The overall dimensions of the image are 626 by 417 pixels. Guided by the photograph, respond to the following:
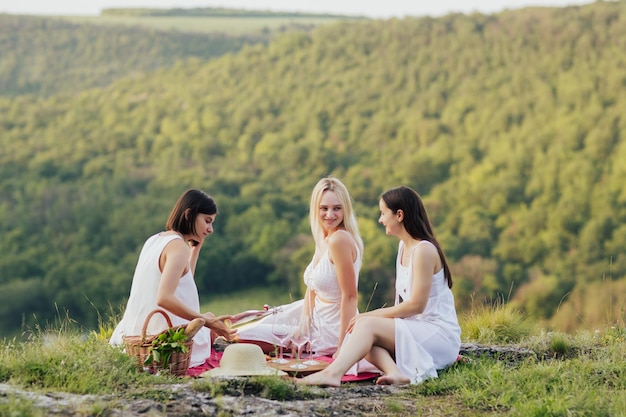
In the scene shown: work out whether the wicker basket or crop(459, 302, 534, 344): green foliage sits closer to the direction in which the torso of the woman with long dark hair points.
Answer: the wicker basket

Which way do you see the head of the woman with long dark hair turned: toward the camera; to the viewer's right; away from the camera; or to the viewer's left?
to the viewer's left

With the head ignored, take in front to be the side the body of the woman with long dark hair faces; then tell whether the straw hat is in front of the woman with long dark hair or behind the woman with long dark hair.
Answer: in front

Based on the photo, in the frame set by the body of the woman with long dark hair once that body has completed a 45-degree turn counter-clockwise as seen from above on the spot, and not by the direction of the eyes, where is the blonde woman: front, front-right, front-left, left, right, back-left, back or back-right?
right

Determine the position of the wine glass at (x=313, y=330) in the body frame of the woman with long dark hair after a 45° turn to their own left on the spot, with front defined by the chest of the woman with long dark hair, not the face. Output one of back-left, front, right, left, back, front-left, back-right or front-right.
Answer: right

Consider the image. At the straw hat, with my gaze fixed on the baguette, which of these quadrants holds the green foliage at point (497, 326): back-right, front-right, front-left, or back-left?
back-right

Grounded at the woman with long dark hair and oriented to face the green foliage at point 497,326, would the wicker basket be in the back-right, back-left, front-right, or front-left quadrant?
back-left

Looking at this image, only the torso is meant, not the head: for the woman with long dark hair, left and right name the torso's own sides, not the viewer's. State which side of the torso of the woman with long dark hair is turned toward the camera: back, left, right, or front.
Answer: left
